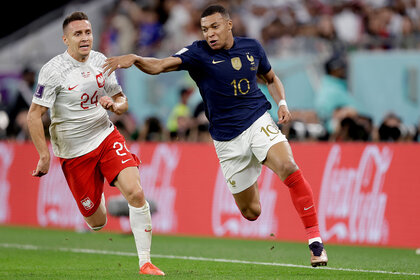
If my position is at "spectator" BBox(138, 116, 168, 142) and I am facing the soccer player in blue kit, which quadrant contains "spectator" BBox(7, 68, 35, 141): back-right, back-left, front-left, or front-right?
back-right

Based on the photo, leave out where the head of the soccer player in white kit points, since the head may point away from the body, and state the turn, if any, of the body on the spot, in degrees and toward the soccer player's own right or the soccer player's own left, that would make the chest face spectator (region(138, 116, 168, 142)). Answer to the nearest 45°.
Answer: approximately 135° to the soccer player's own left

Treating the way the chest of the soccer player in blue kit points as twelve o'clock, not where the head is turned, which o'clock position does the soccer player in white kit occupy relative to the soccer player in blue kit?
The soccer player in white kit is roughly at 3 o'clock from the soccer player in blue kit.

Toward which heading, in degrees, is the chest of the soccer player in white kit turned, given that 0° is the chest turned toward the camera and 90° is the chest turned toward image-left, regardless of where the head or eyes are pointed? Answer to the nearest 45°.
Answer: approximately 315°

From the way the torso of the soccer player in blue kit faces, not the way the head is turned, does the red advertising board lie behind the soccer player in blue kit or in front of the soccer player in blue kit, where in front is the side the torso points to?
behind

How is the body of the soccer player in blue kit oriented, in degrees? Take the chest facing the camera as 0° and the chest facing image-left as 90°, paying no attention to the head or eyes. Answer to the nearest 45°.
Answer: approximately 0°

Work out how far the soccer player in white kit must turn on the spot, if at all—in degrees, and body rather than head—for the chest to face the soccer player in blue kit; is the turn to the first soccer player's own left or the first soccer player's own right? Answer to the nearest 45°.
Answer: approximately 45° to the first soccer player's own left

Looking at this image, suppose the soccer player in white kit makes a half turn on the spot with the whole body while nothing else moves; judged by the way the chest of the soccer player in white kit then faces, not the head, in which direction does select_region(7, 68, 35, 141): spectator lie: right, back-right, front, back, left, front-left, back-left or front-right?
front-right
